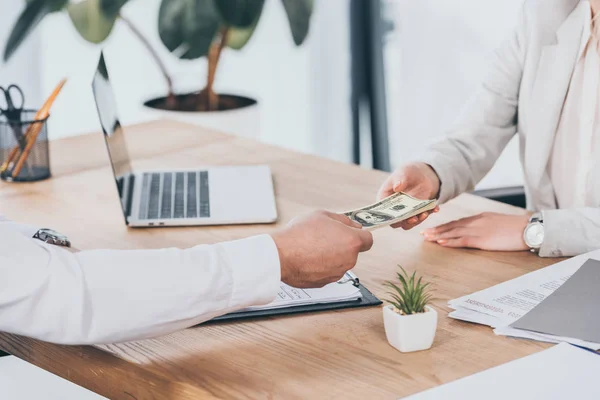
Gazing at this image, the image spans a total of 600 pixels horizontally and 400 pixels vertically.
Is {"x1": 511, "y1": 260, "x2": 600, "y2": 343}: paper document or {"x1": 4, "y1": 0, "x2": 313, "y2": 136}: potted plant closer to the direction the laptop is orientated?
the paper document

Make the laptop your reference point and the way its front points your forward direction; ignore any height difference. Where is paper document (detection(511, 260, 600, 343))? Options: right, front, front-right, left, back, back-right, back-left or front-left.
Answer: front-right

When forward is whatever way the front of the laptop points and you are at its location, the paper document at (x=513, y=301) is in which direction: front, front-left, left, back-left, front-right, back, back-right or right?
front-right

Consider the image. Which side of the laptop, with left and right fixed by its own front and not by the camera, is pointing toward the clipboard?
right

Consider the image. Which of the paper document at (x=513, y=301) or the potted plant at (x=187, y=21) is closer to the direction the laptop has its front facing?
the paper document

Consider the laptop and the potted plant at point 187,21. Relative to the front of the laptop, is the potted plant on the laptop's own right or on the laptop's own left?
on the laptop's own left

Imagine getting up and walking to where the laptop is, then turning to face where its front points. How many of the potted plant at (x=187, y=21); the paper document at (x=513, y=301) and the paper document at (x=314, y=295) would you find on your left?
1

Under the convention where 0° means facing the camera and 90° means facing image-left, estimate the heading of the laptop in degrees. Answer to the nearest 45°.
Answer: approximately 270°

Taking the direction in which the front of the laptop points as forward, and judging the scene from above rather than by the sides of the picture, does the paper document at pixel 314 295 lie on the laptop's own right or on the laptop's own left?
on the laptop's own right

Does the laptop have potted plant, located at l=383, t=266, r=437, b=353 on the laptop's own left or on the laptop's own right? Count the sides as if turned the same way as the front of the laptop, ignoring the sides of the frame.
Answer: on the laptop's own right
